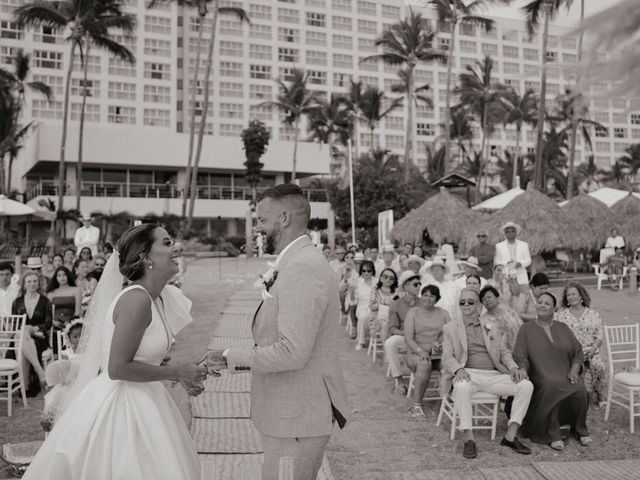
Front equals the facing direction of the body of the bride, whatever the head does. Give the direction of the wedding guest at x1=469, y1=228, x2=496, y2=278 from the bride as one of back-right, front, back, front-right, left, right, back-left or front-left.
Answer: front-left

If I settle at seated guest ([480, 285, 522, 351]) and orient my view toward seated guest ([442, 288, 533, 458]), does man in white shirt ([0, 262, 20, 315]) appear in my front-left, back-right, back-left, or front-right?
front-right

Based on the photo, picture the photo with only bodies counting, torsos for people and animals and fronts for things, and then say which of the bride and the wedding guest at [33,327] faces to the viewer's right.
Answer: the bride

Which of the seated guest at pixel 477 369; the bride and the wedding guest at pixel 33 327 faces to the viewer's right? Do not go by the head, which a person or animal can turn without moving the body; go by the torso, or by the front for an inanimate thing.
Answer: the bride

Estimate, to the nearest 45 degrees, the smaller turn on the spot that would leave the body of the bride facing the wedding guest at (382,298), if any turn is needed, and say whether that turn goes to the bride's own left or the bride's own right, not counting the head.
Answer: approximately 45° to the bride's own left

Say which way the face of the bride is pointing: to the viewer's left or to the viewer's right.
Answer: to the viewer's right

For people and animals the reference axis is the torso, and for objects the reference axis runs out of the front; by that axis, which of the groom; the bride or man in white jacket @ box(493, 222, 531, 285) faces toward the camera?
the man in white jacket

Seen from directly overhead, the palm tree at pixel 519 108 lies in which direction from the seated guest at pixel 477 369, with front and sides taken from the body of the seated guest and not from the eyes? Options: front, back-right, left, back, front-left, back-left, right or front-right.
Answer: back

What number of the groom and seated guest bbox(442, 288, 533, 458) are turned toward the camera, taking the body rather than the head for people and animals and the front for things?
1

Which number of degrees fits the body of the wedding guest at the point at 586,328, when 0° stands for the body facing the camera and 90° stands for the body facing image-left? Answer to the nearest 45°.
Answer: approximately 45°

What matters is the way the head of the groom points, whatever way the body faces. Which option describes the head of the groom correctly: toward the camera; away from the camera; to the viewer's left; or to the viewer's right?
to the viewer's left

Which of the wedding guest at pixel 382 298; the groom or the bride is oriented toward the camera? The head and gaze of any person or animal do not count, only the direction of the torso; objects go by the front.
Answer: the wedding guest

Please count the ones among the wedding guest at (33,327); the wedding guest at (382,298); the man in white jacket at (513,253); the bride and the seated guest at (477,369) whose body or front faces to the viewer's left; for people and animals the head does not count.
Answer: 0

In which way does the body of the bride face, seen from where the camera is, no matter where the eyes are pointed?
to the viewer's right

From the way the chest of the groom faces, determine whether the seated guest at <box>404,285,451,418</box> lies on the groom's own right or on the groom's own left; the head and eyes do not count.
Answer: on the groom's own right

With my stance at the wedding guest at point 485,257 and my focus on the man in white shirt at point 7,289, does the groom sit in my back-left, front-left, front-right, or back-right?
front-left

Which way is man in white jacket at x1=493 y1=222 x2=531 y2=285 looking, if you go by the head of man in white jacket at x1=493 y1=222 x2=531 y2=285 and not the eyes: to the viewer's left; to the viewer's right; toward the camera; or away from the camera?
toward the camera

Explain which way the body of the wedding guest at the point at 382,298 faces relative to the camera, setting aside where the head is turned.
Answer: toward the camera
